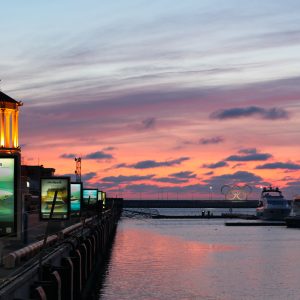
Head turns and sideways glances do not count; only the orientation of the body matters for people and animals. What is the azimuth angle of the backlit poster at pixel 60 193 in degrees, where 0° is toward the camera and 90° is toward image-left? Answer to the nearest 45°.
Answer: approximately 0°

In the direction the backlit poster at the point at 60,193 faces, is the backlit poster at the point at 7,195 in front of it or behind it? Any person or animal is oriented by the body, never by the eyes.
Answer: in front
